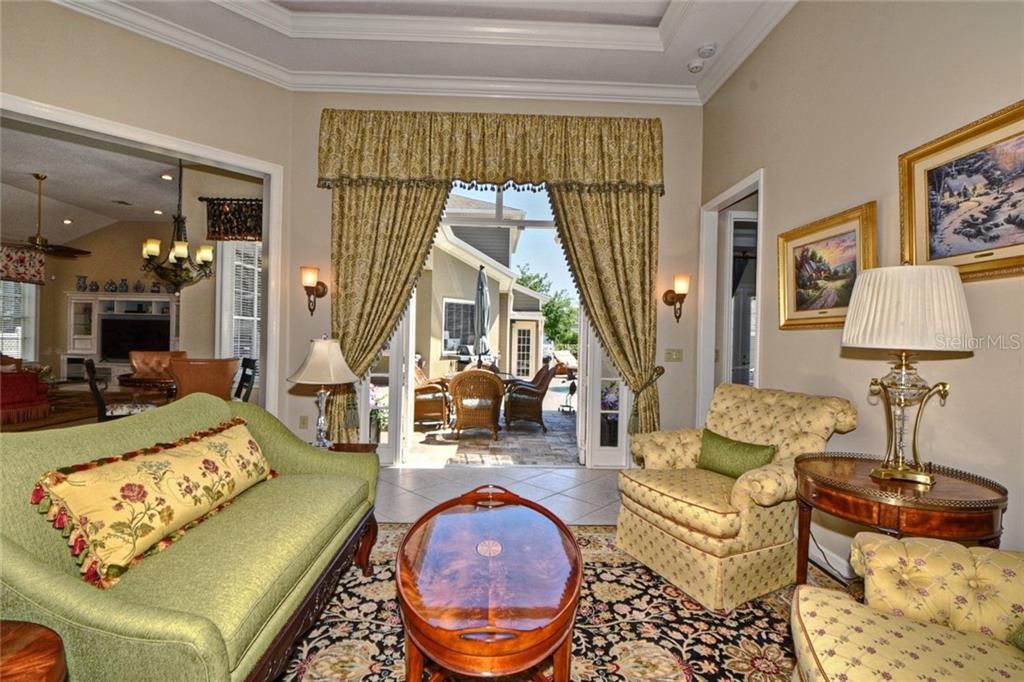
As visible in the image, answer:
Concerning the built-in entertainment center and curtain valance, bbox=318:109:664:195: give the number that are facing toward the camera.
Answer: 2

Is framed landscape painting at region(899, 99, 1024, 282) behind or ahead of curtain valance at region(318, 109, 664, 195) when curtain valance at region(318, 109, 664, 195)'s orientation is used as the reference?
ahead

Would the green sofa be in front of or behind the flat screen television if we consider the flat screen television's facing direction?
in front

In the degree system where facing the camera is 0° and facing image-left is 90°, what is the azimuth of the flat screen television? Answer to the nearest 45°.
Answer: approximately 0°

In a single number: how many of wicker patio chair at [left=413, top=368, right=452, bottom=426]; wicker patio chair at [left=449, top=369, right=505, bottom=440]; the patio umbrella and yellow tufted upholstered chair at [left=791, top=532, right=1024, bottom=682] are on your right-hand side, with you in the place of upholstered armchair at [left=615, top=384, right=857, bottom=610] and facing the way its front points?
3

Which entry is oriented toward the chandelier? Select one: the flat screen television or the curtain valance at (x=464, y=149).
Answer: the flat screen television

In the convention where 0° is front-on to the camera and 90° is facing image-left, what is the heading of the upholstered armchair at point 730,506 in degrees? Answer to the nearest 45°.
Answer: approximately 45°

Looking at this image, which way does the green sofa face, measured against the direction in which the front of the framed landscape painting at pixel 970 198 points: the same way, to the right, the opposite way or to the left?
the opposite way
